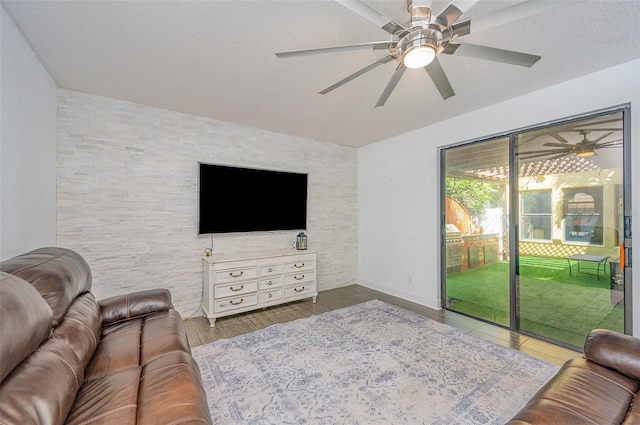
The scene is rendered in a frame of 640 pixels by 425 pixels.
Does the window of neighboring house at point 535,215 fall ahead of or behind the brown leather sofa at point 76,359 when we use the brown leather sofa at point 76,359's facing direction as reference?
ahead

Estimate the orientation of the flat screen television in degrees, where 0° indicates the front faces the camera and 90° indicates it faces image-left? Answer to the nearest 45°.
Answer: approximately 315°

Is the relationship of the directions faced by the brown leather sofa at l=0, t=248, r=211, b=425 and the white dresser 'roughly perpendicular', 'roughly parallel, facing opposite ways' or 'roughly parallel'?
roughly perpendicular

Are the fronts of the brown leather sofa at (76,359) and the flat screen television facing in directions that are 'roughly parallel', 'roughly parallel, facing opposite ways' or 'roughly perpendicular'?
roughly perpendicular

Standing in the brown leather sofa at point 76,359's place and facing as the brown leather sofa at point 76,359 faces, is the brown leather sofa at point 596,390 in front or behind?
in front

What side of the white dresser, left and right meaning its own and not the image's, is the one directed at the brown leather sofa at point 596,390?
front

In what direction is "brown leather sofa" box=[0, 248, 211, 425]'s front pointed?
to the viewer's right

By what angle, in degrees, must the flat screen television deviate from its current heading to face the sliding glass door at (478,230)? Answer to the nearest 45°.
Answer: approximately 45° to its left

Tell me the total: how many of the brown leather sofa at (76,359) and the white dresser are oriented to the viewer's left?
0

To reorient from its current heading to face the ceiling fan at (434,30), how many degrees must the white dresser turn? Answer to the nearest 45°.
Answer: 0° — it already faces it

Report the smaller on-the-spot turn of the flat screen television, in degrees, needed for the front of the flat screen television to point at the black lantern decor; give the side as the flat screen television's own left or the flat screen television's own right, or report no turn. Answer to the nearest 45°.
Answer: approximately 45° to the flat screen television's own left

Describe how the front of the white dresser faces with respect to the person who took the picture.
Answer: facing the viewer and to the right of the viewer
